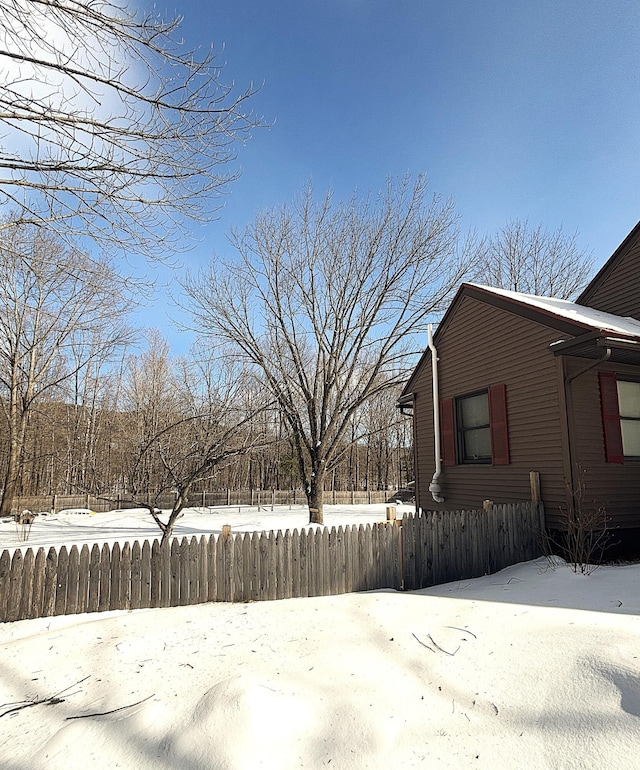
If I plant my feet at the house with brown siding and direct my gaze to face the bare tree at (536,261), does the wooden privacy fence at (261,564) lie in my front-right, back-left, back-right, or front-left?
back-left

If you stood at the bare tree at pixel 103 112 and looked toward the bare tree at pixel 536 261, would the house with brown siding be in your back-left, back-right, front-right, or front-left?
front-right

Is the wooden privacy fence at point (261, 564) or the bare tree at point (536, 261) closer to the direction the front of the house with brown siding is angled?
the wooden privacy fence

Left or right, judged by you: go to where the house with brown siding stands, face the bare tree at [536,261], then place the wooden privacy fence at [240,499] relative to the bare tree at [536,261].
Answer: left

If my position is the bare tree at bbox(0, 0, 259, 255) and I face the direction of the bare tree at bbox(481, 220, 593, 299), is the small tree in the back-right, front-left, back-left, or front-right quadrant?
front-left
